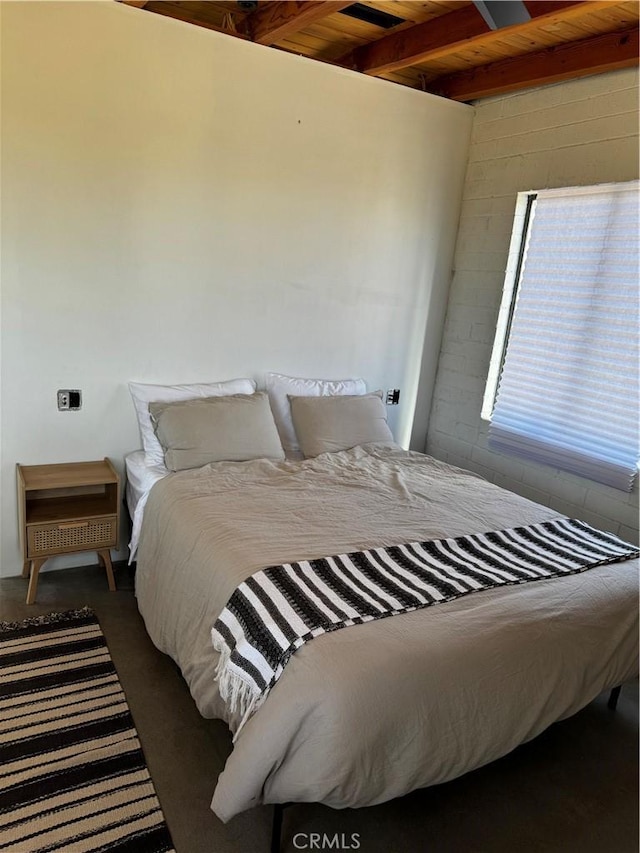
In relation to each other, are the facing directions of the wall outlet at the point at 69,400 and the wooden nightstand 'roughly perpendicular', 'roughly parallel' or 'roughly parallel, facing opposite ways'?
roughly parallel

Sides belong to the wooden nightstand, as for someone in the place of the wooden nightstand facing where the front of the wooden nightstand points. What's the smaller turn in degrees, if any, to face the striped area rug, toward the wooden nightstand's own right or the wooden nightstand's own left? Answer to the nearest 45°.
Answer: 0° — it already faces it

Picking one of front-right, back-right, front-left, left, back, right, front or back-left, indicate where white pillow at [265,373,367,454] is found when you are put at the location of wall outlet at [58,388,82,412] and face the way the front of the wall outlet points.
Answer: left

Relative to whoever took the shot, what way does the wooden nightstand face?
facing the viewer

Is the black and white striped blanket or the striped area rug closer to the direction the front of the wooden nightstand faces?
the striped area rug

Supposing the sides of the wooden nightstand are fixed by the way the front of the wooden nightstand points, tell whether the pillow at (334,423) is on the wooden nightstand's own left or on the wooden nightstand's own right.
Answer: on the wooden nightstand's own left

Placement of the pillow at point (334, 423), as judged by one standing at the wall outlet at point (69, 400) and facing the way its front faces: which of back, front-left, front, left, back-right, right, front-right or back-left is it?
left

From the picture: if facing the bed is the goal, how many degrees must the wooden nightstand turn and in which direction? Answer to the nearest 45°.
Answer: approximately 45° to its left

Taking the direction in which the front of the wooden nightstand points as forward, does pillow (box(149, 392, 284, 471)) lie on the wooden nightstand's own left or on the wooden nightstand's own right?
on the wooden nightstand's own left

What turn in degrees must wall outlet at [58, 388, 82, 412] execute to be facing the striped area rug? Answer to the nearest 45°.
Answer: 0° — it already faces it

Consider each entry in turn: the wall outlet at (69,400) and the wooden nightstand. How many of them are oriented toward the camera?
2

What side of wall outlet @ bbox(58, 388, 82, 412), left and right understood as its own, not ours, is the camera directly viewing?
front
